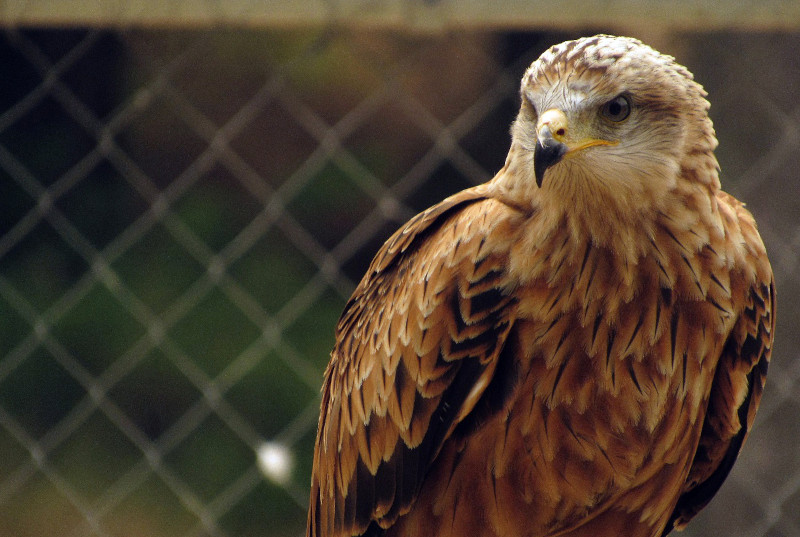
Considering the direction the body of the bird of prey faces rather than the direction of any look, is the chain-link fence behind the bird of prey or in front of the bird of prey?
behind

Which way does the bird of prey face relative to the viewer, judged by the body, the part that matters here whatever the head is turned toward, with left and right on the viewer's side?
facing the viewer and to the right of the viewer
